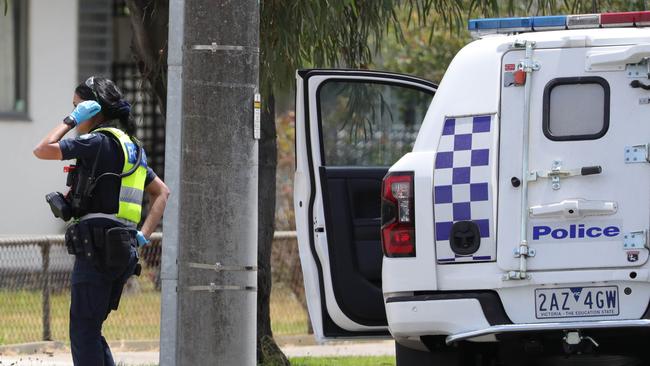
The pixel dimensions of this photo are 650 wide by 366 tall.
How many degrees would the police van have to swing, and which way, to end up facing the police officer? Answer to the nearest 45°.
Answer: approximately 90° to its left

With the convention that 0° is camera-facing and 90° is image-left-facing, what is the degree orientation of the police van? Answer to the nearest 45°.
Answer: approximately 180°

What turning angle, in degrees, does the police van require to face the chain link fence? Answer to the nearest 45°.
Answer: approximately 45° to its left

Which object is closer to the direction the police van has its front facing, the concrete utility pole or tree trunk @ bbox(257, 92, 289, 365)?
the tree trunk

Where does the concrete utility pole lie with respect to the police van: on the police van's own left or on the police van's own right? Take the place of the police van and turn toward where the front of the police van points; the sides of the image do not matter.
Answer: on the police van's own left

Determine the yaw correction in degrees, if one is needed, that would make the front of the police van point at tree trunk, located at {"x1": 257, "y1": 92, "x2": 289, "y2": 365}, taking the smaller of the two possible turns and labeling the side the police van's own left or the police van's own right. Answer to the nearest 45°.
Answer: approximately 45° to the police van's own left
